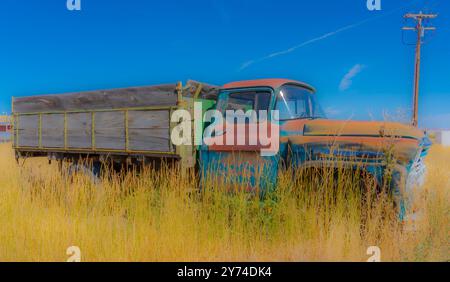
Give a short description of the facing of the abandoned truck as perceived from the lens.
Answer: facing the viewer and to the right of the viewer
